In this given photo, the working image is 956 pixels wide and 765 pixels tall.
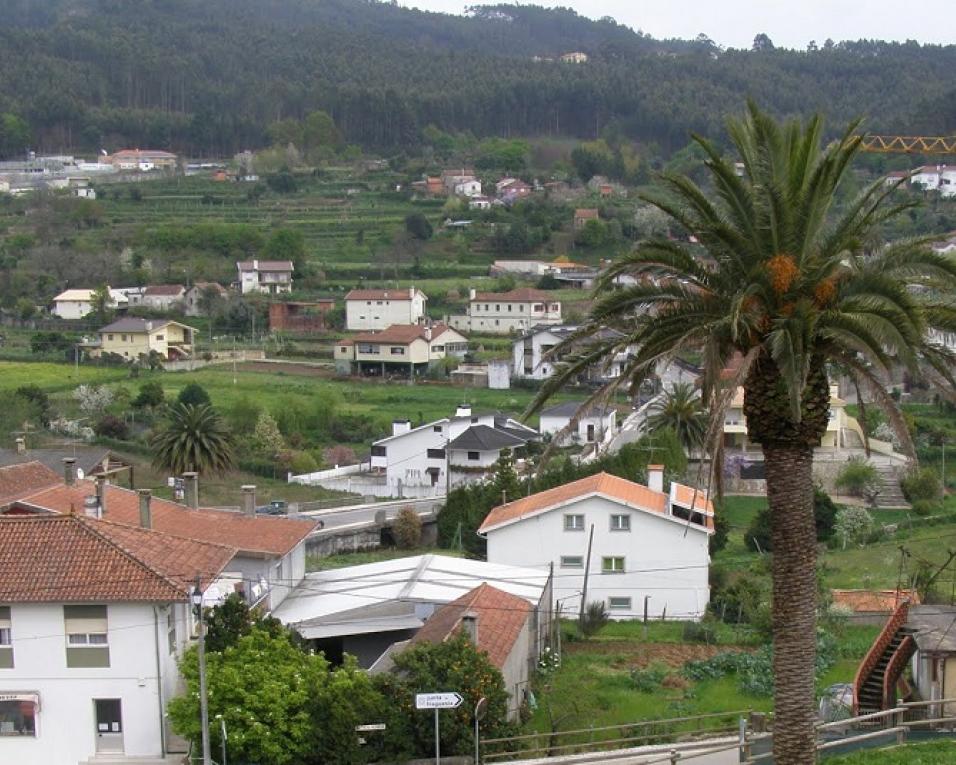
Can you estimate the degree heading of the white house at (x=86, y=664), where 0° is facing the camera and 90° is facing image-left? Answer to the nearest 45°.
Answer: approximately 0°

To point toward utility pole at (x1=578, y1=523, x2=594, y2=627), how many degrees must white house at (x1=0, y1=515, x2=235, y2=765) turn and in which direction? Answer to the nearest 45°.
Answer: approximately 135° to its left

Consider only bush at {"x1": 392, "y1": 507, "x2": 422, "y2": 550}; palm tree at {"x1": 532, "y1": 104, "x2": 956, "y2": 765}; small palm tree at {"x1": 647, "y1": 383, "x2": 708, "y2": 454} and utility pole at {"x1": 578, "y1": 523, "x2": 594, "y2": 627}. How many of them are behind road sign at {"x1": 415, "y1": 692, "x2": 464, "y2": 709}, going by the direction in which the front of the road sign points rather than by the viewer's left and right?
3

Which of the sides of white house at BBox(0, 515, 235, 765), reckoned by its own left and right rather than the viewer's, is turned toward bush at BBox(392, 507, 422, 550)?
back

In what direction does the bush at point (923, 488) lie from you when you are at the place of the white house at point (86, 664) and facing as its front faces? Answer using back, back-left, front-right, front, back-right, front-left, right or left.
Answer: back-left

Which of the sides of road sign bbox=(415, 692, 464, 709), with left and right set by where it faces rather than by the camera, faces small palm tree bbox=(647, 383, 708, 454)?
back

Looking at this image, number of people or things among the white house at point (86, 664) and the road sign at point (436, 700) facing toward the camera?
2

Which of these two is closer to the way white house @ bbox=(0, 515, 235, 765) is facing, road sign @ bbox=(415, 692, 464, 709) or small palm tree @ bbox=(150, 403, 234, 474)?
the road sign

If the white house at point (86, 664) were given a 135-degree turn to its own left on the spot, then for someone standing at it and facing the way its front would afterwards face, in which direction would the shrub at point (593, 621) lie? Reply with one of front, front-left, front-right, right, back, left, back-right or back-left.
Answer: front

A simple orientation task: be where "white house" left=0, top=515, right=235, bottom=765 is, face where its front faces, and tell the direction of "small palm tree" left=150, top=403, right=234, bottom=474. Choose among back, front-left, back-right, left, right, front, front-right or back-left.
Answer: back

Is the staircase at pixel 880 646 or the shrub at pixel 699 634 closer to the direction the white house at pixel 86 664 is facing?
the staircase
